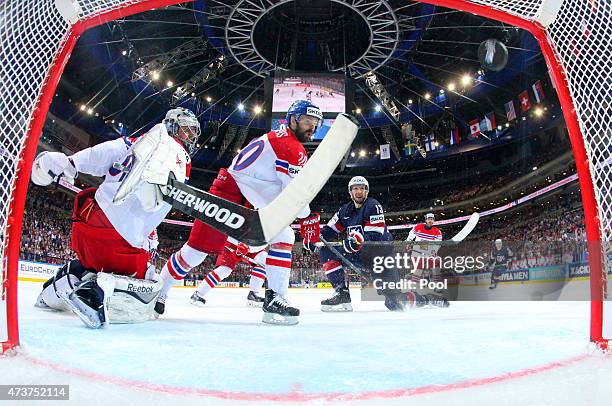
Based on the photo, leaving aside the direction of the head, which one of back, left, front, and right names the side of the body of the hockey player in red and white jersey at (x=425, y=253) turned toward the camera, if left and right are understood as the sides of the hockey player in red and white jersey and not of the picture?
front

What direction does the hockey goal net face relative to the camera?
away from the camera

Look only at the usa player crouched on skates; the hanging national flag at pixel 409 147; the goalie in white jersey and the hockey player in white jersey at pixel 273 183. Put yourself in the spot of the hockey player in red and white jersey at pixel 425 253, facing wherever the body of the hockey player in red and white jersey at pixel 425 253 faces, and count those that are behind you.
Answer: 1

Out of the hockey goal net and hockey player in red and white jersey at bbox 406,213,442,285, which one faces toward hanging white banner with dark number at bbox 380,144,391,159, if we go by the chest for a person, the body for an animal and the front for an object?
the hockey goal net

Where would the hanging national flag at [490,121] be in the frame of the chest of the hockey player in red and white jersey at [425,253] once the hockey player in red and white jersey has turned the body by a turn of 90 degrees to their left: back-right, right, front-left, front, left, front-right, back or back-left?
left

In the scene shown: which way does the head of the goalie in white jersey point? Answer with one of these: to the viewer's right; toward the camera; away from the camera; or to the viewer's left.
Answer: to the viewer's right

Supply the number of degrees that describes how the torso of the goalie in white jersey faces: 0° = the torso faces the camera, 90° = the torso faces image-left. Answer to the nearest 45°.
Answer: approximately 270°
